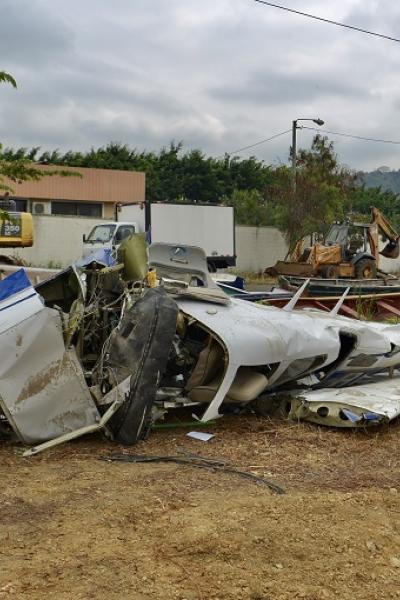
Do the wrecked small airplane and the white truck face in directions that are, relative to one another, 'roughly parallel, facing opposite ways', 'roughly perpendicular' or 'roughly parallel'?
roughly parallel

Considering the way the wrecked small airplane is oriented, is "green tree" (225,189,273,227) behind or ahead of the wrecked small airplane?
behind

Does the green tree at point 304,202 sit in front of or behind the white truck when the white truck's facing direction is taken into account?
behind

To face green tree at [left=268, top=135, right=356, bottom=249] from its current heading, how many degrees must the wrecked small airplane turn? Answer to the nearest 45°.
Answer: approximately 135° to its right

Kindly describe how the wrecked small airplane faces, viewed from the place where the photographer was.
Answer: facing the viewer and to the left of the viewer

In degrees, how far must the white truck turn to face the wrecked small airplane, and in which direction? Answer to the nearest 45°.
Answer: approximately 45° to its left

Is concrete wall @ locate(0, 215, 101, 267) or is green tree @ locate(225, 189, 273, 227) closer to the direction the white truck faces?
the concrete wall

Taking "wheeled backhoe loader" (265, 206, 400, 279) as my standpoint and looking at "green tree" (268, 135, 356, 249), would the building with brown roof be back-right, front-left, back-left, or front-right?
front-left

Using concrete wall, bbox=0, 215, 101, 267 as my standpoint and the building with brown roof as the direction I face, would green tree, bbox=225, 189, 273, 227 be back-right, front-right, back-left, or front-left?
front-right

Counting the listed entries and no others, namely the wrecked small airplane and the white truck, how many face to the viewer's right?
0

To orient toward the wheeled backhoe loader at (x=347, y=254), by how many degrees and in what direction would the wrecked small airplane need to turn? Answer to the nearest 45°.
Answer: approximately 135° to its right

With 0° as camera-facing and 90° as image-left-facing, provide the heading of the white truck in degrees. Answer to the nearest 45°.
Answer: approximately 45°

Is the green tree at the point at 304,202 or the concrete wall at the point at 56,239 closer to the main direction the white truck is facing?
the concrete wall

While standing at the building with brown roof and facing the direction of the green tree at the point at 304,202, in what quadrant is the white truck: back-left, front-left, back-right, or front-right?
front-right
